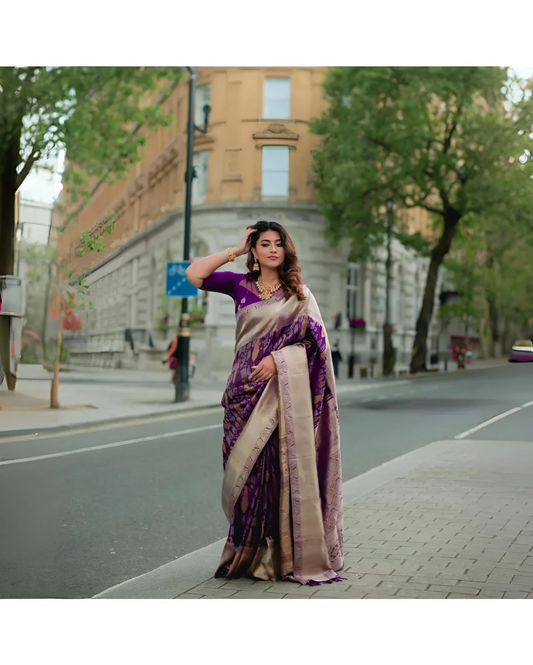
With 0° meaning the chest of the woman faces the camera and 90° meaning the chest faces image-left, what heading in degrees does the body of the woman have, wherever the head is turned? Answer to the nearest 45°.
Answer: approximately 0°

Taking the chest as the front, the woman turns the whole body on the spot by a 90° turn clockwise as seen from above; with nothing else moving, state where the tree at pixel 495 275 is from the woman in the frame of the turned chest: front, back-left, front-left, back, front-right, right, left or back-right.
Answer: back-right

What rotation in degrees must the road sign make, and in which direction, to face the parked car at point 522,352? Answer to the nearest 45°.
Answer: approximately 90° to its left

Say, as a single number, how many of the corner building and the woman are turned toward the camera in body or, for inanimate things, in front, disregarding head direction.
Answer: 2

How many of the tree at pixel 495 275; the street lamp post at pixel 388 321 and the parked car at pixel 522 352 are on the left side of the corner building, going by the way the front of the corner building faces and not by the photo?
3

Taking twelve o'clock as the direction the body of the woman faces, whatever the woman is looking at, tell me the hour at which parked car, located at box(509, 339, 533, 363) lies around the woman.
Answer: The parked car is roughly at 8 o'clock from the woman.
